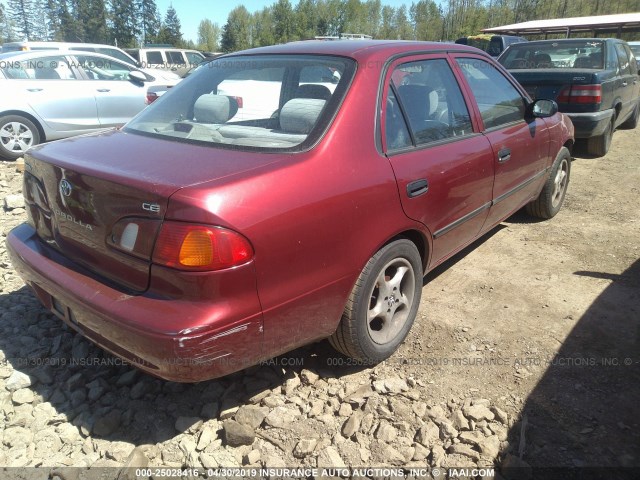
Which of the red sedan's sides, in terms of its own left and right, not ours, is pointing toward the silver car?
left

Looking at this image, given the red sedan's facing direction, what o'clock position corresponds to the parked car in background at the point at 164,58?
The parked car in background is roughly at 10 o'clock from the red sedan.

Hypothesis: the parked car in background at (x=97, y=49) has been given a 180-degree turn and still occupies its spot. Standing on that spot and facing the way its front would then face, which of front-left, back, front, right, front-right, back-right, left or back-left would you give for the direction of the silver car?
left

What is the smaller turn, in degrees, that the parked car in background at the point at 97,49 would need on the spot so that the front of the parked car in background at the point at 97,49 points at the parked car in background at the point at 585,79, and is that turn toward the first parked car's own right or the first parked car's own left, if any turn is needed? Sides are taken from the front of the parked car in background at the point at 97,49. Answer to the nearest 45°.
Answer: approximately 45° to the first parked car's own right

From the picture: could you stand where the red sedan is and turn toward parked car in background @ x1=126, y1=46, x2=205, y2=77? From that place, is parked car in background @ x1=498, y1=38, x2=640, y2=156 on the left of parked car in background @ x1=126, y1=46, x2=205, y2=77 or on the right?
right

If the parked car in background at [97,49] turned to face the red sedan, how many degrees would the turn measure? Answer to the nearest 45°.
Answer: approximately 90° to its right

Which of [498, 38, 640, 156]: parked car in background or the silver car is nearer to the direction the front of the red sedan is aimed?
the parked car in background

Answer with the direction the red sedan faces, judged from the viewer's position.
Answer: facing away from the viewer and to the right of the viewer

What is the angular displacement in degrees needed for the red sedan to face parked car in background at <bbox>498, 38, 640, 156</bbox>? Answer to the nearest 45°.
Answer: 0° — it already faces it

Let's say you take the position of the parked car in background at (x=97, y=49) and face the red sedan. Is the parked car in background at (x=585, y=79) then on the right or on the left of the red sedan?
left
